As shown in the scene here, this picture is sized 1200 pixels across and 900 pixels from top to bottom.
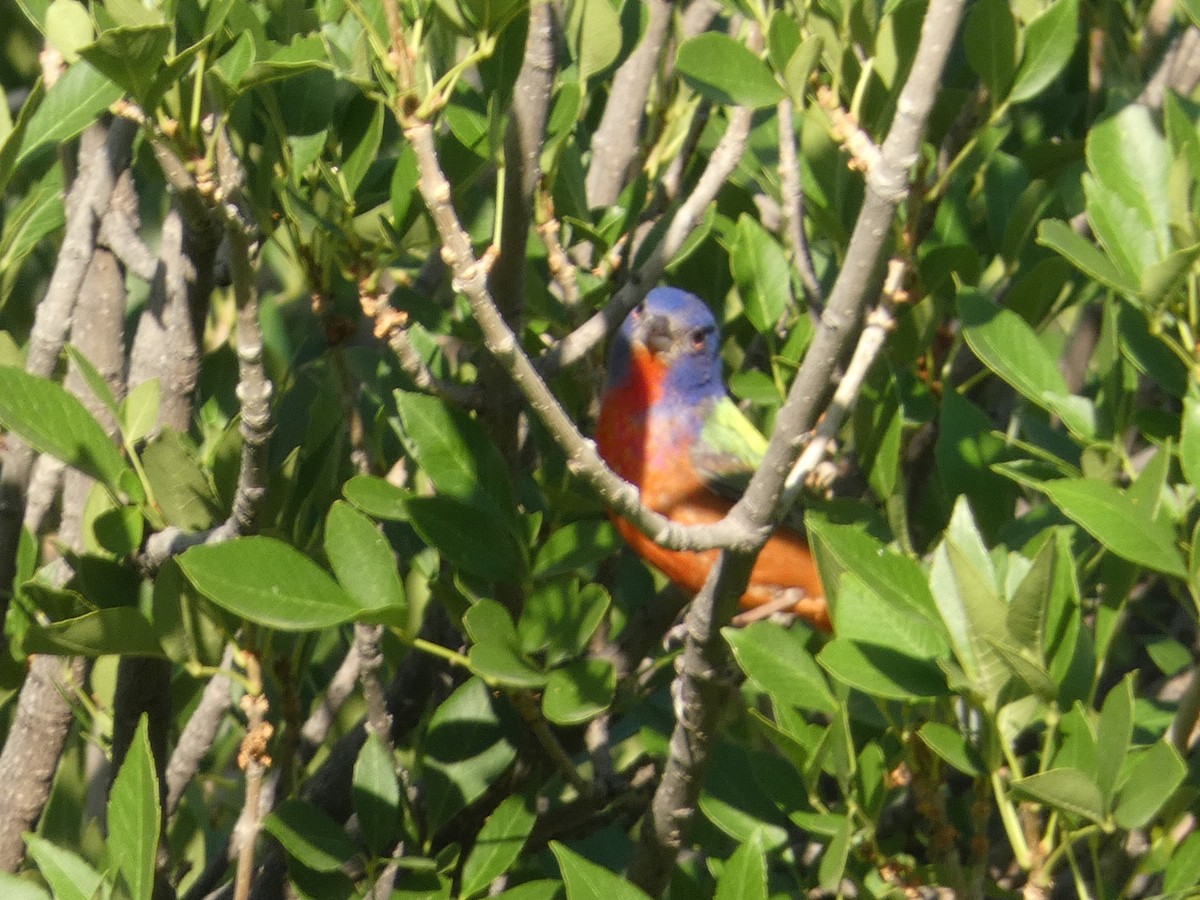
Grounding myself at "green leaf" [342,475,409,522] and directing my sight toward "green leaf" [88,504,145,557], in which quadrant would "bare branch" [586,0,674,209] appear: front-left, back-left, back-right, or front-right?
back-right

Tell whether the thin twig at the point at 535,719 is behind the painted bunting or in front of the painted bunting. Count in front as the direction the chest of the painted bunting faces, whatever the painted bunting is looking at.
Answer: in front

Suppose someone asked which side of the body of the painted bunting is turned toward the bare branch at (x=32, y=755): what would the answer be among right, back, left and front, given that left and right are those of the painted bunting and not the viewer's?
front

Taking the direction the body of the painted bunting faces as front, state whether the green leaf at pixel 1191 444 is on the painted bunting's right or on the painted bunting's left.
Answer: on the painted bunting's left

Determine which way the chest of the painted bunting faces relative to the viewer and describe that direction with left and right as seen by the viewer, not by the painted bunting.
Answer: facing the viewer and to the left of the viewer

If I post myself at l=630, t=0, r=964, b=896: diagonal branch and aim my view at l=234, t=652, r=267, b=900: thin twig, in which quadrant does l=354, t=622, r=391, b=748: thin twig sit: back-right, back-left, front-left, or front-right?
front-right

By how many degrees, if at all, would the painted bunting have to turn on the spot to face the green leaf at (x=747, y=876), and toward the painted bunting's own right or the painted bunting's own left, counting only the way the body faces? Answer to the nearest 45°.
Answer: approximately 45° to the painted bunting's own left

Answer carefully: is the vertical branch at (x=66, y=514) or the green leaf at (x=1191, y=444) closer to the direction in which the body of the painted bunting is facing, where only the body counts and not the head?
the vertical branch
